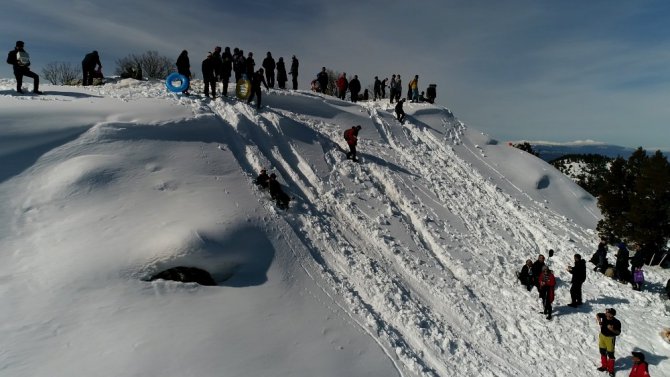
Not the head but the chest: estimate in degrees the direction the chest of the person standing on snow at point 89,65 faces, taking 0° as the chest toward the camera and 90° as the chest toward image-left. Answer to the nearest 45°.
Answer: approximately 270°

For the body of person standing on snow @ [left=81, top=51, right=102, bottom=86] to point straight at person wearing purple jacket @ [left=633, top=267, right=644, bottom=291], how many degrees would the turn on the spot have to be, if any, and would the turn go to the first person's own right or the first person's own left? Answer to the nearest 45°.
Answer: approximately 45° to the first person's own right

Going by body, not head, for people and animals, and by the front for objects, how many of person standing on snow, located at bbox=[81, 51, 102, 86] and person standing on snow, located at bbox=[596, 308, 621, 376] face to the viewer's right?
1

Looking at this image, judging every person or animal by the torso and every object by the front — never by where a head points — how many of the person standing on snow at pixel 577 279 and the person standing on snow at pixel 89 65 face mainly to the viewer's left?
1

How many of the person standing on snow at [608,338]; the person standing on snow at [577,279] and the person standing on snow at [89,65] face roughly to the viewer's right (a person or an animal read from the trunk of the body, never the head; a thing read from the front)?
1

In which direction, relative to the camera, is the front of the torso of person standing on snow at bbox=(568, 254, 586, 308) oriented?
to the viewer's left
